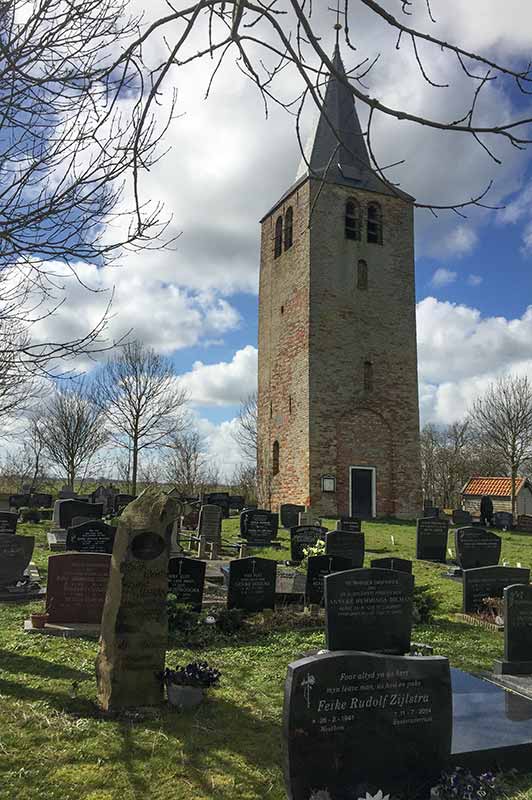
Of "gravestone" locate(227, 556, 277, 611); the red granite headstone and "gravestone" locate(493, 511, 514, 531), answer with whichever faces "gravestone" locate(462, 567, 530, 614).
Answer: "gravestone" locate(493, 511, 514, 531)

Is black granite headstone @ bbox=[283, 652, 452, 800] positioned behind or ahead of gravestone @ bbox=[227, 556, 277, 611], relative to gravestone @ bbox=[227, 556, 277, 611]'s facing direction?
ahead

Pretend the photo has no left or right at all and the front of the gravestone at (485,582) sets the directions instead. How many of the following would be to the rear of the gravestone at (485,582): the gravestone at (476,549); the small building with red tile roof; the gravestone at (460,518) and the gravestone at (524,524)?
4

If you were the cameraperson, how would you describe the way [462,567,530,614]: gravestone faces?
facing the viewer

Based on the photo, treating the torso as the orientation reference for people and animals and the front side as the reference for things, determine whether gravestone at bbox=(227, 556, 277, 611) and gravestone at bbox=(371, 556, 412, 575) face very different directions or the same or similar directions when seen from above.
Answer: same or similar directions

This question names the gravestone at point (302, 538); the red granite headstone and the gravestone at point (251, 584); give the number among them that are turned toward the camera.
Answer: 3

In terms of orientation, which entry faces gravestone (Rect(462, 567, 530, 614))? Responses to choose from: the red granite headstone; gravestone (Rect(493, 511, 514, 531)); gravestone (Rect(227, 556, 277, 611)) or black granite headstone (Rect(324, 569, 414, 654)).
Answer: gravestone (Rect(493, 511, 514, 531))

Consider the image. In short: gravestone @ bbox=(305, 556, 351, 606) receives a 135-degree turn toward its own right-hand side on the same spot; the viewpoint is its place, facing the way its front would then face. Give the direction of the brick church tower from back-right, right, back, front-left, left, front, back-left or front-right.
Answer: front-right

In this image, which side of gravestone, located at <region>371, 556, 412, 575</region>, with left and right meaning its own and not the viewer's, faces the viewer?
front

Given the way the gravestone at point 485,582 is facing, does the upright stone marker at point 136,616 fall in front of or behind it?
in front

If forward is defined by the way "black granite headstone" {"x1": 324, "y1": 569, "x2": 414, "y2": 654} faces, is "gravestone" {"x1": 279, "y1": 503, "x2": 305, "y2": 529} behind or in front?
behind

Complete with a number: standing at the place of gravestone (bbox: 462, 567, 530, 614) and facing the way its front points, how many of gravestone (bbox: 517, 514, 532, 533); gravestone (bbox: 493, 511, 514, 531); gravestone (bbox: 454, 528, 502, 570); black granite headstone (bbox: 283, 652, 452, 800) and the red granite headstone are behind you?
3

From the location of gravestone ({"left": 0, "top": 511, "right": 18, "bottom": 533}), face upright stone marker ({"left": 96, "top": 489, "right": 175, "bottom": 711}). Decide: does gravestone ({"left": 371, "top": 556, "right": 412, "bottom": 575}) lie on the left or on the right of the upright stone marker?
left

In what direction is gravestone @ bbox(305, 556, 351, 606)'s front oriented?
toward the camera

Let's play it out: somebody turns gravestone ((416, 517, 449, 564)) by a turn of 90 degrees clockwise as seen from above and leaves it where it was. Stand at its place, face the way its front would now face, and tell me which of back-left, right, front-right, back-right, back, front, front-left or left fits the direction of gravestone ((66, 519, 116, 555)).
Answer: front-left
